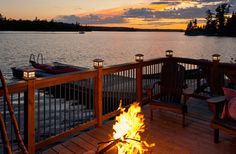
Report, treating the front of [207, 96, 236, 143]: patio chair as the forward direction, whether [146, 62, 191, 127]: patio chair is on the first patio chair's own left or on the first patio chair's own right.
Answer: on the first patio chair's own right
